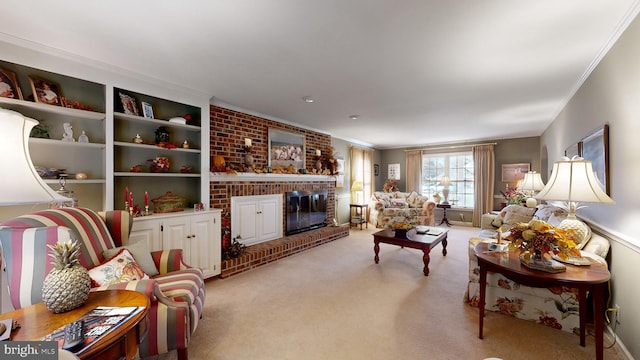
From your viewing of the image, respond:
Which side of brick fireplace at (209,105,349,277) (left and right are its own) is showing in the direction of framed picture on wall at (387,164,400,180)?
left

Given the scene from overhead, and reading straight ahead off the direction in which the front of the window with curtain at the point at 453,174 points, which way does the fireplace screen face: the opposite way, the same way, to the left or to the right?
to the left

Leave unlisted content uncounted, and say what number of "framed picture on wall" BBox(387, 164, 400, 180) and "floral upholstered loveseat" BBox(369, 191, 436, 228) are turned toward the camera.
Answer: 2

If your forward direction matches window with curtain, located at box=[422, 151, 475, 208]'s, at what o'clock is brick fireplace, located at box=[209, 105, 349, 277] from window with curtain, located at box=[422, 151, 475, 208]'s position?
The brick fireplace is roughly at 1 o'clock from the window with curtain.

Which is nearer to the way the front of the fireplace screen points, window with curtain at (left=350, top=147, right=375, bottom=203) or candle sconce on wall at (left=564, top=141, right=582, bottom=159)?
the candle sconce on wall

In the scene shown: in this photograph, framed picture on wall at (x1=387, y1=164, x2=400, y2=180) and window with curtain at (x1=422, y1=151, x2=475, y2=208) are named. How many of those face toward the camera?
2

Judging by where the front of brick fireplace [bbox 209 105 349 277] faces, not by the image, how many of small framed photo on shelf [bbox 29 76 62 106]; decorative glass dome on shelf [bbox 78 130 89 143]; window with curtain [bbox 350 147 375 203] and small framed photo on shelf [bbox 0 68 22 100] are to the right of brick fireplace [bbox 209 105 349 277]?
3

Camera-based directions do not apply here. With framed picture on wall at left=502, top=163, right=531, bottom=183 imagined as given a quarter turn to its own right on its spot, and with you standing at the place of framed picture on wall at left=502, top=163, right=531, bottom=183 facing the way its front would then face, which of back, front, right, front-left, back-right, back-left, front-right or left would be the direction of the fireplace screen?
front-left

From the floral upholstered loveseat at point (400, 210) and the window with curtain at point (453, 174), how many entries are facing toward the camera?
2

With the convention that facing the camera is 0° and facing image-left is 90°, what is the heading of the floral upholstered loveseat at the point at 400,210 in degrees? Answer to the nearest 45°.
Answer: approximately 0°

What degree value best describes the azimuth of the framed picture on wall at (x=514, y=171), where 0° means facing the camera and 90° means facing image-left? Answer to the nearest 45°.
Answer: approximately 0°

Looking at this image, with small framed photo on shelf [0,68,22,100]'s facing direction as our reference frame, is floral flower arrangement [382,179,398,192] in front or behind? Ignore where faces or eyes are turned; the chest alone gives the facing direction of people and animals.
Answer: in front

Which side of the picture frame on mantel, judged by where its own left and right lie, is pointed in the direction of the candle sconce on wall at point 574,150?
front

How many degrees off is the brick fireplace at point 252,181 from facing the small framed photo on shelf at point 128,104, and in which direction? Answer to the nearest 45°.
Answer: approximately 90° to its right

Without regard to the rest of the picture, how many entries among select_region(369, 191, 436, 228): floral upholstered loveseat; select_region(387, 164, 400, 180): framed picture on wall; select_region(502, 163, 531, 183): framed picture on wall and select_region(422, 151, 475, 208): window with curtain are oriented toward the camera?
4

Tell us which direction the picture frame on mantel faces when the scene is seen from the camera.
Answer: facing the viewer and to the right of the viewer

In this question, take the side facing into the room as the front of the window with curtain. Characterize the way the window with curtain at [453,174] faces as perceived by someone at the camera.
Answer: facing the viewer

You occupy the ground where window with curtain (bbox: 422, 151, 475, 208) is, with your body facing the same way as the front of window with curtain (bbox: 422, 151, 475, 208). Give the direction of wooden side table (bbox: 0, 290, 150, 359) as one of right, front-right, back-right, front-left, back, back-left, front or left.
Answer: front

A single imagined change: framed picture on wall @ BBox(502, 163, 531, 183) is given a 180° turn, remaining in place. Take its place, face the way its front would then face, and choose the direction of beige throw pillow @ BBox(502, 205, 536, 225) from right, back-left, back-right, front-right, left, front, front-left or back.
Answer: back

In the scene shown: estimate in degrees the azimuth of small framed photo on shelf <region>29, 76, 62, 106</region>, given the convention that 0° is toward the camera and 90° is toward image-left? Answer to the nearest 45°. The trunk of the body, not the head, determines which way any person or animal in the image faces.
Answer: approximately 315°
